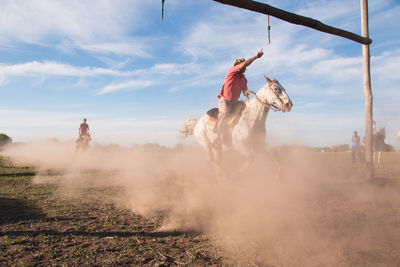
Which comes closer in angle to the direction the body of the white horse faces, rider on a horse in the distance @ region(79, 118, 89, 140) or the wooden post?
the wooden post

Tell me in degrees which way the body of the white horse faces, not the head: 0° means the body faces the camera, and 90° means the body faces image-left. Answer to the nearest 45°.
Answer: approximately 315°

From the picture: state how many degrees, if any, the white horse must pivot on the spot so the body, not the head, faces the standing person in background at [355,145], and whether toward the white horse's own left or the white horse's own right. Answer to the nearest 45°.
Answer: approximately 90° to the white horse's own left

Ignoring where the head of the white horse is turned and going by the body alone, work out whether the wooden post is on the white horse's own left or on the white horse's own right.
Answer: on the white horse's own left

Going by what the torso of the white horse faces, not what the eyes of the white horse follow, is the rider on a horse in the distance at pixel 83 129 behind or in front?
behind
